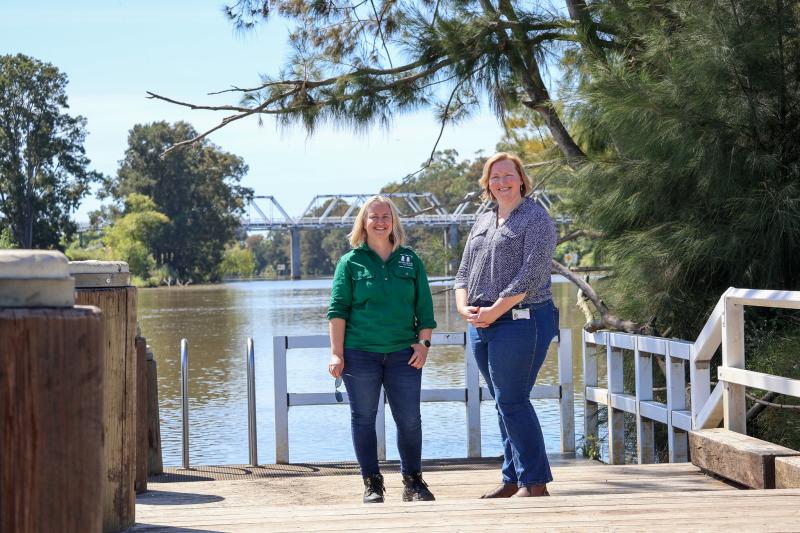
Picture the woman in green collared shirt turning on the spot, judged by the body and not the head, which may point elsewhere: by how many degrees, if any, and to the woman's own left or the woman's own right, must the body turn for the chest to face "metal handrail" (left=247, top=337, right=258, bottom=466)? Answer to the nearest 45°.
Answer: approximately 180°

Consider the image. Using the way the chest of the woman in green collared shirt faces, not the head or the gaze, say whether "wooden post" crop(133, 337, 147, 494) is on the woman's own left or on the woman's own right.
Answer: on the woman's own right

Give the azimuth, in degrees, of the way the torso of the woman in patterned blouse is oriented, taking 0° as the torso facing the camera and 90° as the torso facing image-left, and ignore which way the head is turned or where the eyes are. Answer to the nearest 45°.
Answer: approximately 45°

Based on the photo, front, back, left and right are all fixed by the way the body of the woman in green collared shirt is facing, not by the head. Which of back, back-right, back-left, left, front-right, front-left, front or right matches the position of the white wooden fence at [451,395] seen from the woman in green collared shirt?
back

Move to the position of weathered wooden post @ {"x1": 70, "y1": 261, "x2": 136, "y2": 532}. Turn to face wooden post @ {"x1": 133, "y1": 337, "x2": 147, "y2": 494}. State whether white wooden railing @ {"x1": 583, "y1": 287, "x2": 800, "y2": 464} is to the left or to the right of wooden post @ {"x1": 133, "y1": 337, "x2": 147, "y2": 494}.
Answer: right

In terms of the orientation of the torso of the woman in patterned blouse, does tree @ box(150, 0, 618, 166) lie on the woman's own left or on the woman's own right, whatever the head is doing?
on the woman's own right

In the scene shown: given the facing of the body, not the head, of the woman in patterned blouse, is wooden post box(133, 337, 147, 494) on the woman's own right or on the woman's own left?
on the woman's own right

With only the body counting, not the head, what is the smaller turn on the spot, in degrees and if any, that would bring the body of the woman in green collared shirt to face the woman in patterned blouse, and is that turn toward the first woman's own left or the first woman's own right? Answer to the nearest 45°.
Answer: approximately 45° to the first woman's own left

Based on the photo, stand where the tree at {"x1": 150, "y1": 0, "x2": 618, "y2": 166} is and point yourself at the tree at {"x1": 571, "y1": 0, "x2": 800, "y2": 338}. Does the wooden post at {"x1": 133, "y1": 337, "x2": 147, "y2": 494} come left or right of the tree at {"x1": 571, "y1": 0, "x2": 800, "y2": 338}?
right
